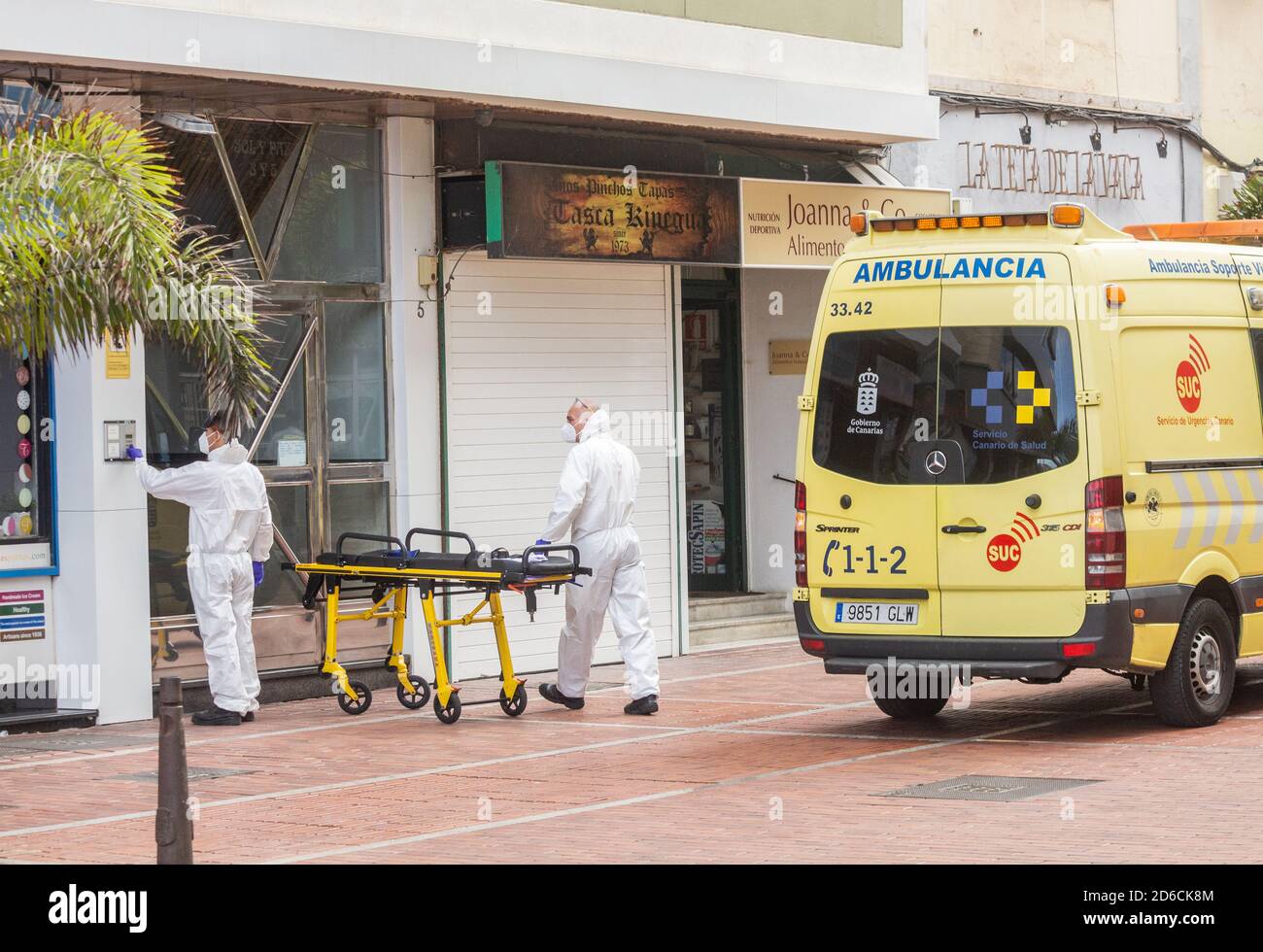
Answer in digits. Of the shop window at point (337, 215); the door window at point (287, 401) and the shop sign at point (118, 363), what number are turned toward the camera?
3

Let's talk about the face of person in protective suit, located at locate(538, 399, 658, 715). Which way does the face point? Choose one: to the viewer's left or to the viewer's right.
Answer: to the viewer's left

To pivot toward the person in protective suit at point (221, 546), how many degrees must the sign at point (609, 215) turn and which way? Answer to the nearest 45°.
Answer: approximately 90° to its right

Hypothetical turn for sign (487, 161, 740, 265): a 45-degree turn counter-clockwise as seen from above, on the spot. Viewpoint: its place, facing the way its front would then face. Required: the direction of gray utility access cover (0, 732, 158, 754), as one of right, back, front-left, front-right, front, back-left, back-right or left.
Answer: back-right

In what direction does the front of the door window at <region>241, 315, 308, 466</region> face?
toward the camera

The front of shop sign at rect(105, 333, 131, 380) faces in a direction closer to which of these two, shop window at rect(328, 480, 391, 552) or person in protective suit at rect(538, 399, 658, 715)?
the person in protective suit

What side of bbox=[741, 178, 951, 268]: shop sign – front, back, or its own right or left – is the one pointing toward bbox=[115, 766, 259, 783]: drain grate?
right

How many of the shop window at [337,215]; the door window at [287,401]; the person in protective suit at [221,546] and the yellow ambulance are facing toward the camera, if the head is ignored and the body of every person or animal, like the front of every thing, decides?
2

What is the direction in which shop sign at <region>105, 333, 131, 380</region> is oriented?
toward the camera

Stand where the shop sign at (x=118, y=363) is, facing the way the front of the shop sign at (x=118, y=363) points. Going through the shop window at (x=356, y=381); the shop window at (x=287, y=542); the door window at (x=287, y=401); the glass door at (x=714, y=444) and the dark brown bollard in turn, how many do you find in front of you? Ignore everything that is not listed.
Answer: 1

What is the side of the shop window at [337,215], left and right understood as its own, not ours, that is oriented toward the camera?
front

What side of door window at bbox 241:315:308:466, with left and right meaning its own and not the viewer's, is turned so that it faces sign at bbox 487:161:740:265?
left
